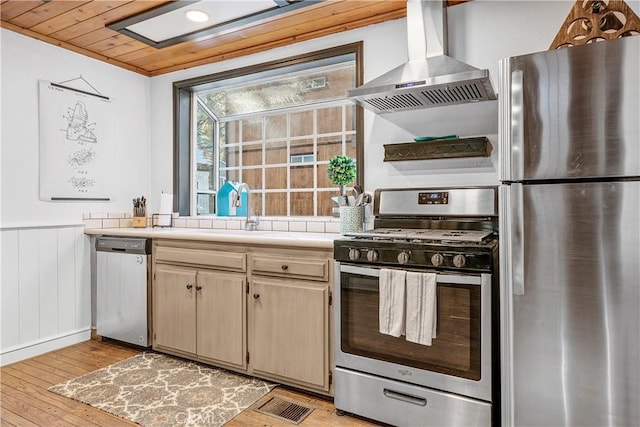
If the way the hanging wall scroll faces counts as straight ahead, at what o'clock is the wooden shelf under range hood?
The wooden shelf under range hood is roughly at 12 o'clock from the hanging wall scroll.

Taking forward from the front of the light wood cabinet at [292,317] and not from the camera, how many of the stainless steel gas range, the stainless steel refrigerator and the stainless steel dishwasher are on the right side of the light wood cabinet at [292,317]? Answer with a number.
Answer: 1

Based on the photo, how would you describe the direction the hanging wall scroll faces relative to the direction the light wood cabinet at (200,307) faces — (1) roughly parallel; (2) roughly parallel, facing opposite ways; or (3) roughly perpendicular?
roughly perpendicular

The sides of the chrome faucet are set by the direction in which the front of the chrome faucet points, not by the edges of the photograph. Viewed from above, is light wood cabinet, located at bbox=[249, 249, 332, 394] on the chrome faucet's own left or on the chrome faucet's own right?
on the chrome faucet's own left

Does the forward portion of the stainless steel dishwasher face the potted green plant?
no

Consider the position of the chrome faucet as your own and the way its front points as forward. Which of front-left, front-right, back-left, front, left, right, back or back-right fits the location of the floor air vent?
front-left

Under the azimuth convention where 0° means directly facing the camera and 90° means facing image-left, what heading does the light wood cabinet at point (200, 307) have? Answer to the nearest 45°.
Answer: approximately 45°

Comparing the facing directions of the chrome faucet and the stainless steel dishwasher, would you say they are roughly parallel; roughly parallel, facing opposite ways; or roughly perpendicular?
roughly parallel

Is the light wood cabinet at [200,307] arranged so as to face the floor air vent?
no

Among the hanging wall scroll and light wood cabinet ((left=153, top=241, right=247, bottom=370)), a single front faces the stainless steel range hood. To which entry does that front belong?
the hanging wall scroll

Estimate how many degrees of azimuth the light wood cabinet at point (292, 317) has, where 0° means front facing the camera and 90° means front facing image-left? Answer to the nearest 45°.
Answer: approximately 45°

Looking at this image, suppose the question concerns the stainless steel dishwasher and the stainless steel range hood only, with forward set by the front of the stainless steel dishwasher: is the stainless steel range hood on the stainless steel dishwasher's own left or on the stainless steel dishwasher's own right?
on the stainless steel dishwasher's own left

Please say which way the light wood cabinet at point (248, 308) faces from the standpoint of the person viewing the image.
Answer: facing the viewer and to the left of the viewer

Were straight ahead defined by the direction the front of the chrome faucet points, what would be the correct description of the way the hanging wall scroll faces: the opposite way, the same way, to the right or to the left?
to the left

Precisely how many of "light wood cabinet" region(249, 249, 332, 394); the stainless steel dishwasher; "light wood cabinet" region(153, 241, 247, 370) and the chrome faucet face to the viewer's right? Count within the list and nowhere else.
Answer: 0

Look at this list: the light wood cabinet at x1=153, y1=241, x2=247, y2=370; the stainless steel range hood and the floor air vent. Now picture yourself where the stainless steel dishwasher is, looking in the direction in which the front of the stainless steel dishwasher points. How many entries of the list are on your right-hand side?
0

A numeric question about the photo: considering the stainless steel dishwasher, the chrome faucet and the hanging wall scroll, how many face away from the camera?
0

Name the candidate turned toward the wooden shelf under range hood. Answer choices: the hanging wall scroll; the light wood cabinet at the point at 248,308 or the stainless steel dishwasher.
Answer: the hanging wall scroll
